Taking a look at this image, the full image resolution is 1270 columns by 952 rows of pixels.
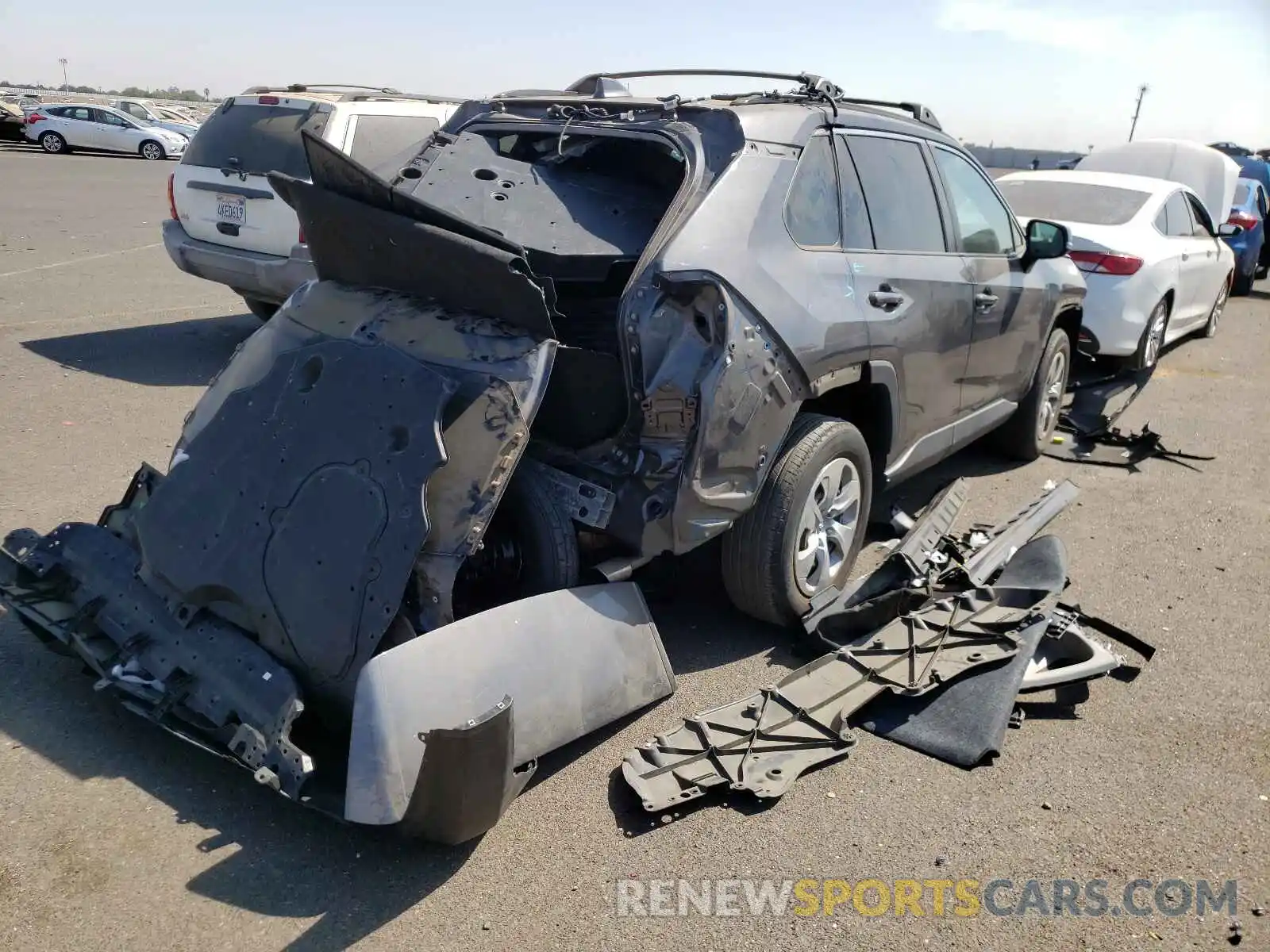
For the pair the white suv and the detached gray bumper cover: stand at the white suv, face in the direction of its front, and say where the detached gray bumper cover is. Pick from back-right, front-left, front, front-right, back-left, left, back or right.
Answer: back-right

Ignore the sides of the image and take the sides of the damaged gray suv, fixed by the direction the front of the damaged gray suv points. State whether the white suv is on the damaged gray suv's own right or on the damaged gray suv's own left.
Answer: on the damaged gray suv's own left

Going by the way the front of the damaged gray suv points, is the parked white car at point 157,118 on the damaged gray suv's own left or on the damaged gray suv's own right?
on the damaged gray suv's own left

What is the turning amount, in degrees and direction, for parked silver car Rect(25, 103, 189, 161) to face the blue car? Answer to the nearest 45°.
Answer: approximately 45° to its right

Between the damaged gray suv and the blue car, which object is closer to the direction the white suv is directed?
the blue car

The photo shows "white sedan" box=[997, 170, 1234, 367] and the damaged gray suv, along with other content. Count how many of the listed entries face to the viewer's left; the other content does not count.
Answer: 0

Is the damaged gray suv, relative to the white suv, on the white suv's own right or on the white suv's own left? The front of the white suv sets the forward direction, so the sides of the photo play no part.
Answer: on the white suv's own right

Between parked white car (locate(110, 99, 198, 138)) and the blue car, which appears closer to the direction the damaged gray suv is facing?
the blue car

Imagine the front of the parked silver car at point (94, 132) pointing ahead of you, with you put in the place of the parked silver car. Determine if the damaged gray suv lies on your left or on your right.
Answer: on your right

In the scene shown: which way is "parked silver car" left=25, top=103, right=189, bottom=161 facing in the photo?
to the viewer's right

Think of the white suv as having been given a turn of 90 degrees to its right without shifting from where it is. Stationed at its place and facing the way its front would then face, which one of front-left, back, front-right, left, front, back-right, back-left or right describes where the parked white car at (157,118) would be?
back-left

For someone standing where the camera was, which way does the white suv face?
facing away from the viewer and to the right of the viewer

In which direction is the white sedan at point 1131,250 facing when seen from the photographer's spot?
facing away from the viewer and to the right of the viewer

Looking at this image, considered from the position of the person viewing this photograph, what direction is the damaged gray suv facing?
facing away from the viewer and to the right of the viewer

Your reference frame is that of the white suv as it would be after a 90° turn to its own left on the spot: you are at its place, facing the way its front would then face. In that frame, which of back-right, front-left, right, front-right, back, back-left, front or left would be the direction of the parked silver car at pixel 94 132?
front-right
